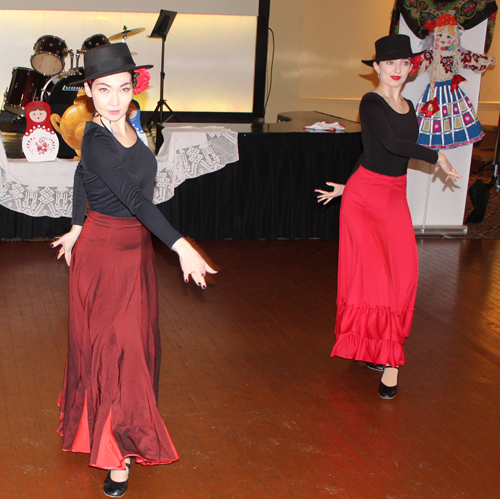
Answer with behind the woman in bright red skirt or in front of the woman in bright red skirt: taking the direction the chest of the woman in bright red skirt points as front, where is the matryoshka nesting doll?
behind

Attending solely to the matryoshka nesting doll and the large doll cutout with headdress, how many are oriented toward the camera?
2

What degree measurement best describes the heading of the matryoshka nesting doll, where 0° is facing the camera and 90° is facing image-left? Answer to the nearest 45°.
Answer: approximately 0°

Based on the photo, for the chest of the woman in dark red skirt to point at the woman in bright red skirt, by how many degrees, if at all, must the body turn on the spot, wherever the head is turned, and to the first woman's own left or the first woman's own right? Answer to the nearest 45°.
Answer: approximately 90° to the first woman's own left

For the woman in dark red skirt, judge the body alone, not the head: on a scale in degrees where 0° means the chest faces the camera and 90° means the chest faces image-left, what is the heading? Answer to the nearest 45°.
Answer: approximately 315°

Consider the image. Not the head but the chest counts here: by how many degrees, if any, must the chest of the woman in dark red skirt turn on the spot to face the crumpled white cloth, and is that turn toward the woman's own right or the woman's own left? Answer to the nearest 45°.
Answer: approximately 90° to the woman's own left

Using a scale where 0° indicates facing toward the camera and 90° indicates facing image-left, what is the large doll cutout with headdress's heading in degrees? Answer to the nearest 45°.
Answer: approximately 0°
